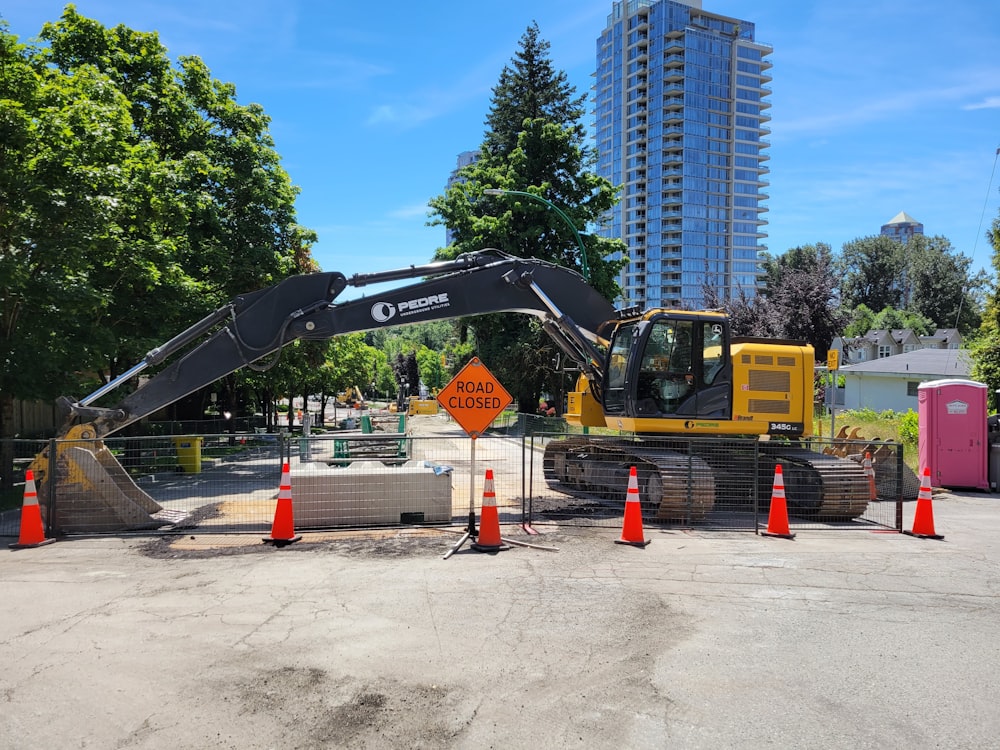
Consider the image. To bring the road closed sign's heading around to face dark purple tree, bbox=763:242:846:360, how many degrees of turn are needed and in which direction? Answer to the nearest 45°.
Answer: approximately 135° to its left

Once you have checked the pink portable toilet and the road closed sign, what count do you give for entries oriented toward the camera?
2

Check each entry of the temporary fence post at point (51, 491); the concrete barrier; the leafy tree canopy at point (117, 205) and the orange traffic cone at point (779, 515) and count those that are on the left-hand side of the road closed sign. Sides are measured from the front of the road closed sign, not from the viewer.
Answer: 1

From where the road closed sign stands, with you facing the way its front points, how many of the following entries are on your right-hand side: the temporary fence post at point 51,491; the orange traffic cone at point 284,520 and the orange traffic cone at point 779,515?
2

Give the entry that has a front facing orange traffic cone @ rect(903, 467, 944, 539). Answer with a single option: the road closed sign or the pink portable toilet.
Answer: the pink portable toilet

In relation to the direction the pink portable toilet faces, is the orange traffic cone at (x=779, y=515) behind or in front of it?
in front

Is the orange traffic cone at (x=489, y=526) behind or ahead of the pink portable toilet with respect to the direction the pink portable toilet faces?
ahead

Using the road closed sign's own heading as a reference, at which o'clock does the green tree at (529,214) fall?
The green tree is roughly at 6 o'clock from the road closed sign.

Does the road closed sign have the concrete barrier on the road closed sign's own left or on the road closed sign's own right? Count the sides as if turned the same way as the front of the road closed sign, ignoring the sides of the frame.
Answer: on the road closed sign's own right

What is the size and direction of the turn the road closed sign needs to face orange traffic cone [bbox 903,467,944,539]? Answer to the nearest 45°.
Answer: approximately 90° to its left

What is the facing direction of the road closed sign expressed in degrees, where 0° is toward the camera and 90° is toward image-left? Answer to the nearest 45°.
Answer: approximately 0°

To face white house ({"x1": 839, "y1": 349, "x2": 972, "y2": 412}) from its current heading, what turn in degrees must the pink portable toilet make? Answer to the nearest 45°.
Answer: approximately 180°

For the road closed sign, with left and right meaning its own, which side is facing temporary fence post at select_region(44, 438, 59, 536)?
right

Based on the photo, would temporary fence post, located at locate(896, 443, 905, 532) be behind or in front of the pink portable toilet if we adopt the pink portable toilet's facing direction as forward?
in front

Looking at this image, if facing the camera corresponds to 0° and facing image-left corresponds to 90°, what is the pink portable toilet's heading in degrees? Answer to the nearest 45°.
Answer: approximately 0°
